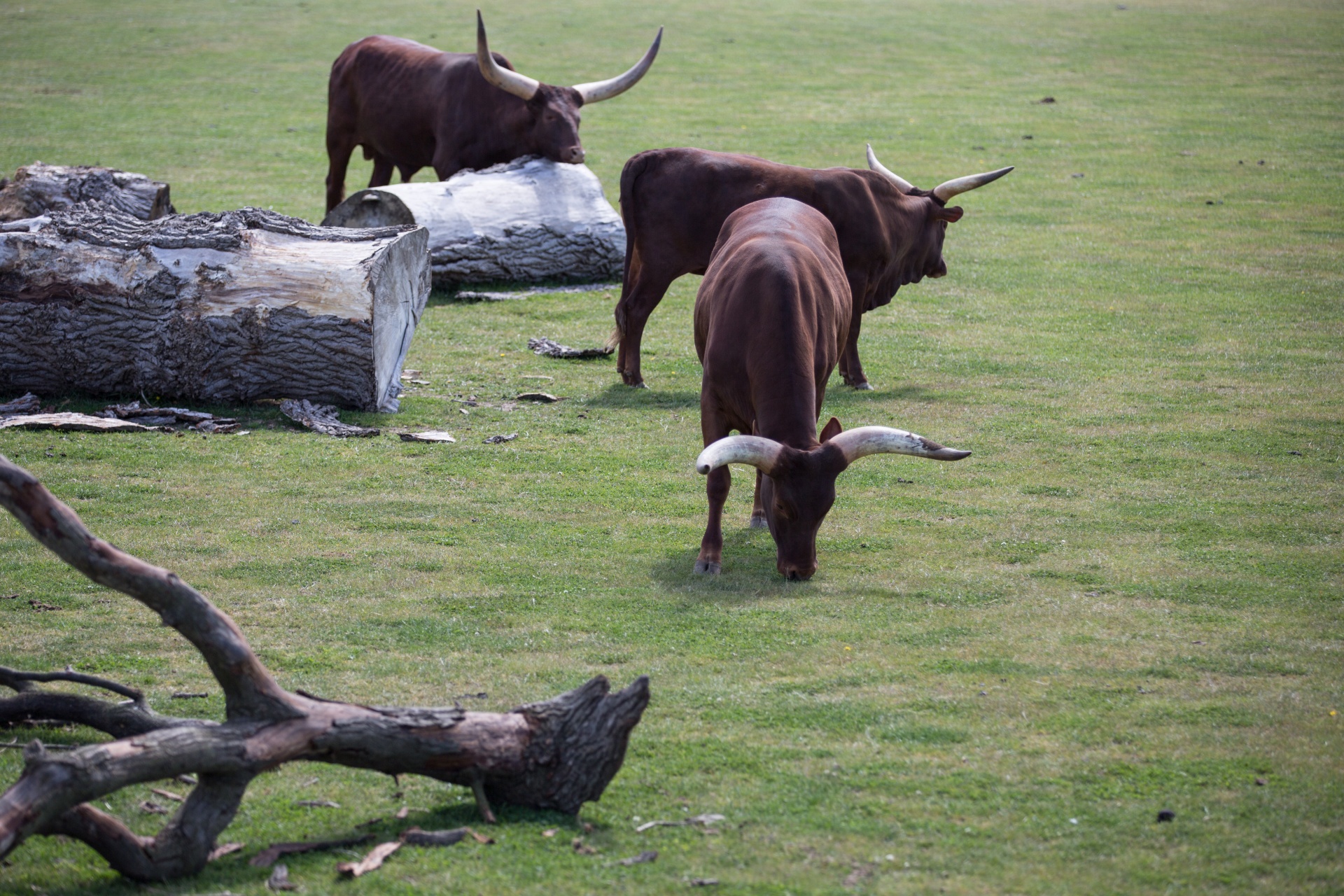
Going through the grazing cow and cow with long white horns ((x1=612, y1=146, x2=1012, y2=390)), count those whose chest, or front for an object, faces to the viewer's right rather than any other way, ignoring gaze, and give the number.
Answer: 1

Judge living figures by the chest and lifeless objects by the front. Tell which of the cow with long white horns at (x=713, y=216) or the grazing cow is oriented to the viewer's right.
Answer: the cow with long white horns

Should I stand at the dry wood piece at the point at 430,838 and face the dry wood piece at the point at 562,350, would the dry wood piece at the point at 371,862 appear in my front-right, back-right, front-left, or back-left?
back-left

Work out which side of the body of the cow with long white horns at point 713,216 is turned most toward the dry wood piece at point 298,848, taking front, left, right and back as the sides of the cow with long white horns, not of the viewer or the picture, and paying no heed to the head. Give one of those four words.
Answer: right

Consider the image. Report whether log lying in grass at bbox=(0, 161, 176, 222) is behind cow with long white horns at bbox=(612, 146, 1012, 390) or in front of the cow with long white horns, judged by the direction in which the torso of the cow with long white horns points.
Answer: behind

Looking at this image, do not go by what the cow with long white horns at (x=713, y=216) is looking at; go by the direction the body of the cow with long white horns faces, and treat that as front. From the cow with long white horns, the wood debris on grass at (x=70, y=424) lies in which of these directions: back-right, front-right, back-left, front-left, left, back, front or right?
back-right

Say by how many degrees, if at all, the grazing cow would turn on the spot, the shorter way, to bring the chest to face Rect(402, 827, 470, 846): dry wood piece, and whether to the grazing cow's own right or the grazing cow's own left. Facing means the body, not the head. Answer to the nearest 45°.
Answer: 0° — it already faces it

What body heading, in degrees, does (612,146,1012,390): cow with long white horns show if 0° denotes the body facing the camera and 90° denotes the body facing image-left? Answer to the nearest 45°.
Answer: approximately 270°

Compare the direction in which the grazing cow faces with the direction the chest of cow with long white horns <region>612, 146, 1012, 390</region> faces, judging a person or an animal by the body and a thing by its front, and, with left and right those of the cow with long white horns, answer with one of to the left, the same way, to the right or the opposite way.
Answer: to the right

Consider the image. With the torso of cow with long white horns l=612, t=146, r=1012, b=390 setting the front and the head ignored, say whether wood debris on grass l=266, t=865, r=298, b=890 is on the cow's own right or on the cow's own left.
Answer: on the cow's own right

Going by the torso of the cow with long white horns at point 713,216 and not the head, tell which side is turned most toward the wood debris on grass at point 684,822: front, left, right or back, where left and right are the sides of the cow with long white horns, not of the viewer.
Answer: right

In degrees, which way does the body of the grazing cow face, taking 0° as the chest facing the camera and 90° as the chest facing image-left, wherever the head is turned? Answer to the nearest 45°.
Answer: approximately 0°

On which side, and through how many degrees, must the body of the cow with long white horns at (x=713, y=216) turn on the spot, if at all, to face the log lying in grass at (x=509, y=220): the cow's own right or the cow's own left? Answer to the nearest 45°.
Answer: approximately 135° to the cow's own left
